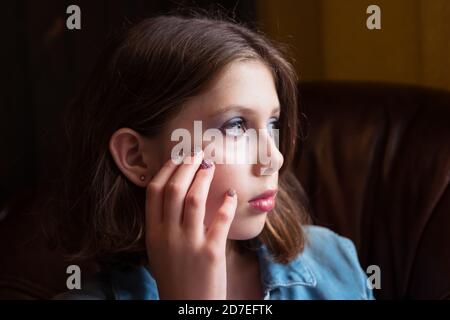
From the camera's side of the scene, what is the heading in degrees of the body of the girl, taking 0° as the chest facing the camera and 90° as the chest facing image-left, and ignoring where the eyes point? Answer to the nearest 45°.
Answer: approximately 315°
